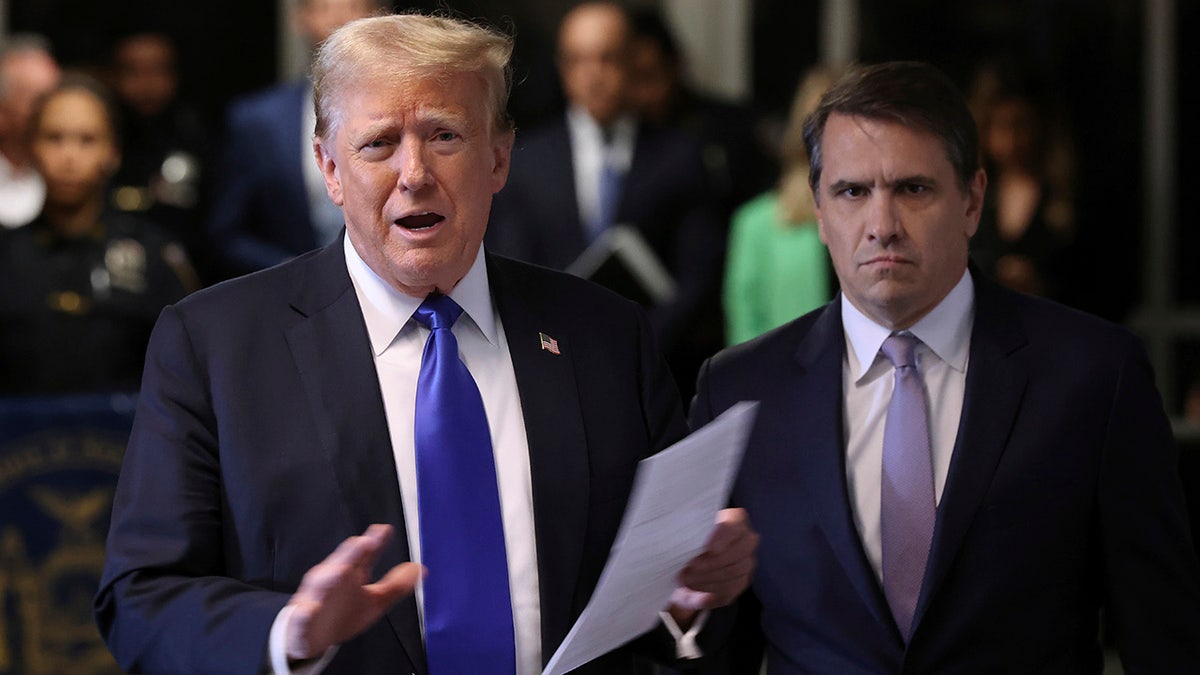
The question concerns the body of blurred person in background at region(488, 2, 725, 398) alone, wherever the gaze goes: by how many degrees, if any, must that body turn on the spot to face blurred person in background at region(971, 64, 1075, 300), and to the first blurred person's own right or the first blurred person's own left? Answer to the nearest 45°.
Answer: approximately 90° to the first blurred person's own left

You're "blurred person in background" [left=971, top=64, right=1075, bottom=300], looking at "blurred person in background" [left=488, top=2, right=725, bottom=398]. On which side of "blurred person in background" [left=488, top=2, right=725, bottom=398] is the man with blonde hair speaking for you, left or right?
left

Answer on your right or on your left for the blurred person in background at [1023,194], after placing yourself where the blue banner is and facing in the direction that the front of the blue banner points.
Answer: on your left

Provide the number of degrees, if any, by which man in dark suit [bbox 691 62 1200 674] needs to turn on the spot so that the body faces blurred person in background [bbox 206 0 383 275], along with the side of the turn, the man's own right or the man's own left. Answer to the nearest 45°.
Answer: approximately 135° to the man's own right

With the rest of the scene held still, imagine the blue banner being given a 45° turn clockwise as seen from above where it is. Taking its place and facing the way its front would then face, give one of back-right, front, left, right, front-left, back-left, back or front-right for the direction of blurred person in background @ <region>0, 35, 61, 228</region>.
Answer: back-right

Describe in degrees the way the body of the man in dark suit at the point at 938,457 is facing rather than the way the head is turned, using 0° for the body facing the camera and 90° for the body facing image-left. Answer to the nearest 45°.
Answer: approximately 0°

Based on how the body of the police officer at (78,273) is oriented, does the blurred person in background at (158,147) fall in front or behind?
behind

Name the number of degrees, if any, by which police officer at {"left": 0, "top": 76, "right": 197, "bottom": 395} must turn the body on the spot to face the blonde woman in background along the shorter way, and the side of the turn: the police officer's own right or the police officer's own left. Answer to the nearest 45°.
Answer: approximately 90° to the police officer's own left

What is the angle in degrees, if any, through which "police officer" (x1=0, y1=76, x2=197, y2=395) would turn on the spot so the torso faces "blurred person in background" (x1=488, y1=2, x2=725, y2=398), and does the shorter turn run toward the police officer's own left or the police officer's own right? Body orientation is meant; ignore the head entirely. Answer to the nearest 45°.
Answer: approximately 90° to the police officer's own left
